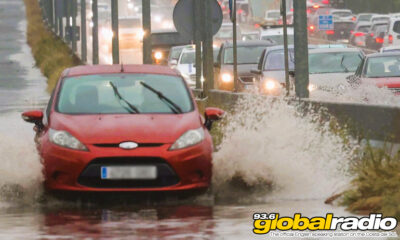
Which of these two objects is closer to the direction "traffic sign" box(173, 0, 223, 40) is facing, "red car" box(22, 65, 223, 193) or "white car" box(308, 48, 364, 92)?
the white car

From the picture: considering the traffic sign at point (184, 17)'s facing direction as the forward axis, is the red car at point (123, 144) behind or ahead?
behind

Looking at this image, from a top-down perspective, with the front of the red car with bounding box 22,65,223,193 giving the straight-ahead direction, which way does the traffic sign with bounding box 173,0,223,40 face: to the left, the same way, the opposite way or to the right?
the opposite way

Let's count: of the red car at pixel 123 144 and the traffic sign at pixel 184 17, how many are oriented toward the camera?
1

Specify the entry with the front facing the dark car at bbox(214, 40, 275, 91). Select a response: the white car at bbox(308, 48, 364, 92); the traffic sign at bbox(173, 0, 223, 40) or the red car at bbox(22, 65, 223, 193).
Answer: the traffic sign

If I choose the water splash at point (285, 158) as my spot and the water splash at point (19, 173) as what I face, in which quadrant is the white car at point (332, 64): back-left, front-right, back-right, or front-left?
back-right

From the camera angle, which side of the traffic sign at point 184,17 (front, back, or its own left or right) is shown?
back

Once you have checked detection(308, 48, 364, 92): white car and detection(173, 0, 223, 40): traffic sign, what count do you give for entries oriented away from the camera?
1

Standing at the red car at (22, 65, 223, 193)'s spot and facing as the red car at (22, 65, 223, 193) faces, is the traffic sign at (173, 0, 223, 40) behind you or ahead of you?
behind

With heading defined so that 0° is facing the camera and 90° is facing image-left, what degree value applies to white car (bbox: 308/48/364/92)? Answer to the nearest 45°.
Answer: approximately 45°

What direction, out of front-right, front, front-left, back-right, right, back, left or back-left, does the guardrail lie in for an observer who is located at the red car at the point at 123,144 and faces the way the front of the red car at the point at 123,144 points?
back-left

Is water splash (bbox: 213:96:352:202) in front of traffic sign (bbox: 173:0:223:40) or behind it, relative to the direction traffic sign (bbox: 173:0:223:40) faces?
behind
